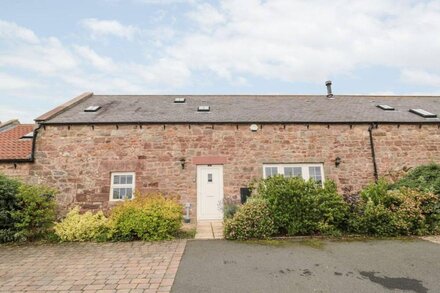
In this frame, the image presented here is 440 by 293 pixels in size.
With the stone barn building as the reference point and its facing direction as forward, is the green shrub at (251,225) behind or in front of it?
in front

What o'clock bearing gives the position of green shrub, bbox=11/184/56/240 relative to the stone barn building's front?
The green shrub is roughly at 2 o'clock from the stone barn building.

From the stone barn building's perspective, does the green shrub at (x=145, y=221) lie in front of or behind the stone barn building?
in front

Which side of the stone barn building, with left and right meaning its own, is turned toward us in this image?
front

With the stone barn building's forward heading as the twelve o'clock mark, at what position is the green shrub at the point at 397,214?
The green shrub is roughly at 10 o'clock from the stone barn building.

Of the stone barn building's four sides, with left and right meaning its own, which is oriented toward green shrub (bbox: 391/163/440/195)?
left

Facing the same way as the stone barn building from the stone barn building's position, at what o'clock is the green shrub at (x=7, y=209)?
The green shrub is roughly at 2 o'clock from the stone barn building.

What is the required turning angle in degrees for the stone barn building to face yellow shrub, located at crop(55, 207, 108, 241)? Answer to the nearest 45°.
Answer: approximately 45° to its right

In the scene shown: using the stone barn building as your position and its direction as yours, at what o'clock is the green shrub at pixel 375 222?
The green shrub is roughly at 10 o'clock from the stone barn building.
